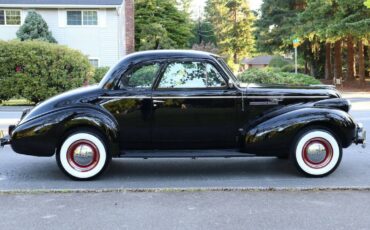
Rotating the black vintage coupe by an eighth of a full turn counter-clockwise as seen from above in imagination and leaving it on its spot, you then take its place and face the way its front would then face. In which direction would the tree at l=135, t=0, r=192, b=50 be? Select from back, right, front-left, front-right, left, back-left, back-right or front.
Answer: front-left

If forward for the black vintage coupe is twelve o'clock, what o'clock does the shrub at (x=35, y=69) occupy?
The shrub is roughly at 8 o'clock from the black vintage coupe.

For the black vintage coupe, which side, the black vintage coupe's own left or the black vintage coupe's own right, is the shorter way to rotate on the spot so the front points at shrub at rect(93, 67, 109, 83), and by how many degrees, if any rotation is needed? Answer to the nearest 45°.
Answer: approximately 90° to the black vintage coupe's own left

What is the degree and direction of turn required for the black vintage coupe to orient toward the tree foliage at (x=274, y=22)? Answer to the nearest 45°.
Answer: approximately 90° to its left

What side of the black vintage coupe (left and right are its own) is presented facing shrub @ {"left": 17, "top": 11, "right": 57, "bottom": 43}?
left

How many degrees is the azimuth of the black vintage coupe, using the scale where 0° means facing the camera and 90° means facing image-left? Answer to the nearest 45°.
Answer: approximately 270°

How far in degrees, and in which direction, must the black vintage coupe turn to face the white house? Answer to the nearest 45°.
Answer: approximately 90° to its left
